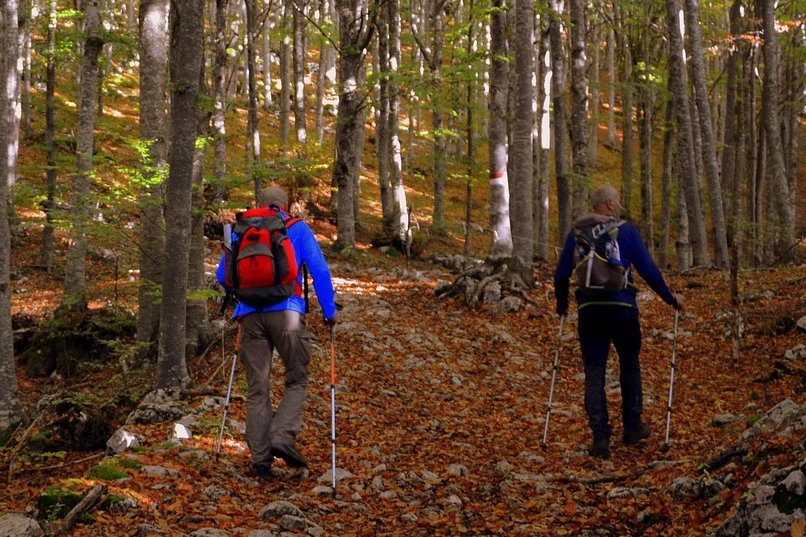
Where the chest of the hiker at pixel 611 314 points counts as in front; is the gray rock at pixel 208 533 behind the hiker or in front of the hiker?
behind

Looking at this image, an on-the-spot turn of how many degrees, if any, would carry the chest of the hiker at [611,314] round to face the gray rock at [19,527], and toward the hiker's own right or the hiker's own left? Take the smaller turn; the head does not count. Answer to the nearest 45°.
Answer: approximately 135° to the hiker's own left

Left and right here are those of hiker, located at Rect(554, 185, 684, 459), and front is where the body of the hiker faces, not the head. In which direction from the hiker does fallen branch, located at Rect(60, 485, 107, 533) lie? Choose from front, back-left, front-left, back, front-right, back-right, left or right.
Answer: back-left

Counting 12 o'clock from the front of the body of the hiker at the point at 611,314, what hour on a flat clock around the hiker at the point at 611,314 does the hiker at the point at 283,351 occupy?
the hiker at the point at 283,351 is roughly at 8 o'clock from the hiker at the point at 611,314.

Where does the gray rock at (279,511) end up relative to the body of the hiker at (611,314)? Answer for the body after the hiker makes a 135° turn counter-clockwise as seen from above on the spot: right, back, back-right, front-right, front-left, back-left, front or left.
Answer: front

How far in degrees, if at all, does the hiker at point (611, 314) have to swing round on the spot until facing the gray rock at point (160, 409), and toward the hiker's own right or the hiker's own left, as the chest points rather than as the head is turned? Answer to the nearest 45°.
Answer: approximately 90° to the hiker's own left

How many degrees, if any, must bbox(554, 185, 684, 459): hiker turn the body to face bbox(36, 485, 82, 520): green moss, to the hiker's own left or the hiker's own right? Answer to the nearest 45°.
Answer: approximately 135° to the hiker's own left

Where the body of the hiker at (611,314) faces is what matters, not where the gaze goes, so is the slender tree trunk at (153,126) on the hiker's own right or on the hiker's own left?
on the hiker's own left

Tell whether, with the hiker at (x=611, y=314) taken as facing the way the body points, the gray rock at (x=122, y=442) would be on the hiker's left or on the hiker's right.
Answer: on the hiker's left

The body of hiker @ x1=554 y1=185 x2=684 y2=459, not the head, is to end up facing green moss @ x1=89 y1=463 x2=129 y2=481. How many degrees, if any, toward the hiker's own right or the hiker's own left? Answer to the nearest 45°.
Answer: approximately 135° to the hiker's own left

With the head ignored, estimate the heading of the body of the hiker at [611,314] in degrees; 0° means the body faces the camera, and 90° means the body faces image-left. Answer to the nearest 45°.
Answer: approximately 180°
